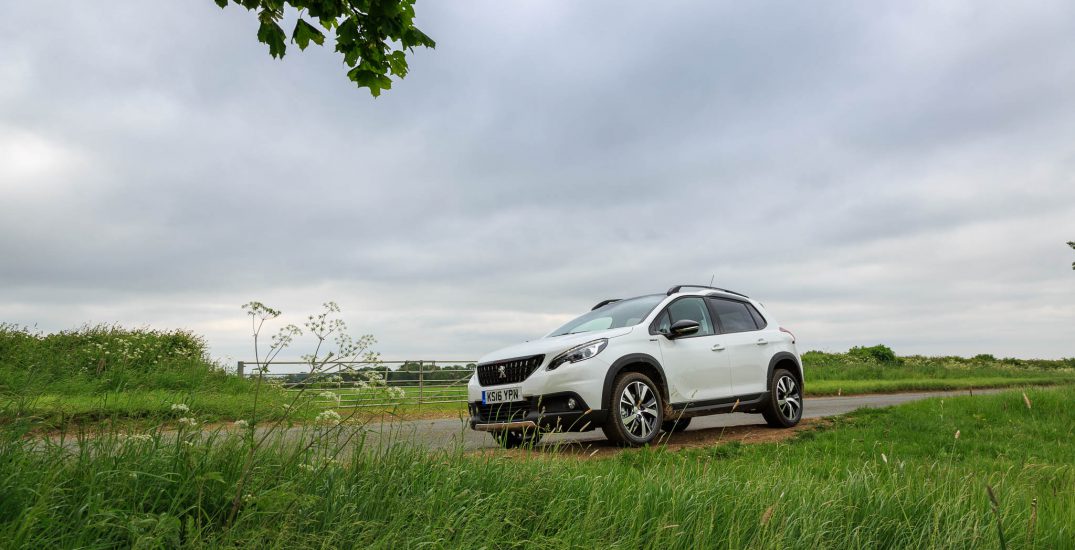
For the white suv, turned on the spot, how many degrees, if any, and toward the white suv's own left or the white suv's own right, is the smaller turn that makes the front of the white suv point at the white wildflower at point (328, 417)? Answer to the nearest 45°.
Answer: approximately 45° to the white suv's own left

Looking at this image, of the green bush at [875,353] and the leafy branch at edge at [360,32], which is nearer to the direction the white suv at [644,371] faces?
the leafy branch at edge

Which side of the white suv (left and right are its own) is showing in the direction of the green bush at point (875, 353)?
back

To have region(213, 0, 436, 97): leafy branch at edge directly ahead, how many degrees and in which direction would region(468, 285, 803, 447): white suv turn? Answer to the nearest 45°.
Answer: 0° — it already faces it

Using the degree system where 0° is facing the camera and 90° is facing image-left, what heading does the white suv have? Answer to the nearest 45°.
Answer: approximately 45°

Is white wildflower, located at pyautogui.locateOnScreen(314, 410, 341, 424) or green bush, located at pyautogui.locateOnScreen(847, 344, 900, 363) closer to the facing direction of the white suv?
the white wildflower
